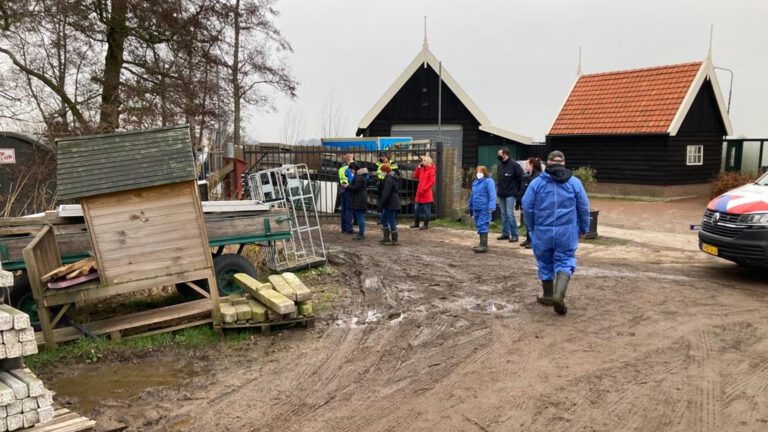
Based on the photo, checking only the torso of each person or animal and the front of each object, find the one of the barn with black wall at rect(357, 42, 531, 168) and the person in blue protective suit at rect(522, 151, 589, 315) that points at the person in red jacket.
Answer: the barn with black wall

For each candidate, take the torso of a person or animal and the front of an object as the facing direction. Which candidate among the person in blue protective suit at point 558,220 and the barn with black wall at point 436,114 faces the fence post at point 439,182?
the barn with black wall

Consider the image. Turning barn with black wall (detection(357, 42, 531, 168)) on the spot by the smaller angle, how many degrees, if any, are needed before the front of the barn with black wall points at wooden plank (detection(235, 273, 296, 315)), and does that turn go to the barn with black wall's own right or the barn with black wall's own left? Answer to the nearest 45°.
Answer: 0° — it already faces it

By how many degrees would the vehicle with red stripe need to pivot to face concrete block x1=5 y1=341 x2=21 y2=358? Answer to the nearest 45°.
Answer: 0° — it already faces it

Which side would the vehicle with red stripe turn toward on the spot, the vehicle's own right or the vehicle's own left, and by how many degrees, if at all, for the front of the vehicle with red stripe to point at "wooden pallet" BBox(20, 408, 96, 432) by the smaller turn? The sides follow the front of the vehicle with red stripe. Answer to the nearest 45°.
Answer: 0° — it already faces it

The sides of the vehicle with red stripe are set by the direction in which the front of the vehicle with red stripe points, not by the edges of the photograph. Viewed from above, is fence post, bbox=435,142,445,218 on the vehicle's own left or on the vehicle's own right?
on the vehicle's own right

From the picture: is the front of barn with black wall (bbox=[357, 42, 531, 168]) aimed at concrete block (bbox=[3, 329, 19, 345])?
yes

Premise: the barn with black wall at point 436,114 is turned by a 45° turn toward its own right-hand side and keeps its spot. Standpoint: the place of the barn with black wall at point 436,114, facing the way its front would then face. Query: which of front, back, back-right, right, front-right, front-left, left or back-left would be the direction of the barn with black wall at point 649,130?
back-left

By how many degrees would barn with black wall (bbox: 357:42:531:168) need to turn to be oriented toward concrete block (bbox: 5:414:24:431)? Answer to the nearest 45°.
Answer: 0° — it already faces it

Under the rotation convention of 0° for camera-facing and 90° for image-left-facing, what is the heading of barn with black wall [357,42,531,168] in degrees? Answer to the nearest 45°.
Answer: approximately 0°
